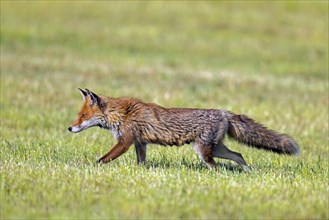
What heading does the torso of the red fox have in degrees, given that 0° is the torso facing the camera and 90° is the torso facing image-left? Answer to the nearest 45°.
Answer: approximately 90°
